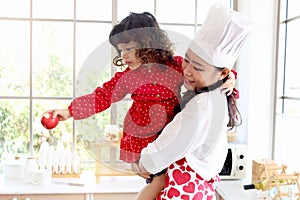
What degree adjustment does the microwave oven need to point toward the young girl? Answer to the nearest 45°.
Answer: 0° — it already faces them

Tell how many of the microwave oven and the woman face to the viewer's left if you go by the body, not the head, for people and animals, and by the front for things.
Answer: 1

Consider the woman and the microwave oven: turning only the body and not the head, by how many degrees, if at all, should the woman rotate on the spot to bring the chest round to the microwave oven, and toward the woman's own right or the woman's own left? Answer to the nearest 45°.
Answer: approximately 90° to the woman's own right

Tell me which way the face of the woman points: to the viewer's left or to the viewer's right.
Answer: to the viewer's left

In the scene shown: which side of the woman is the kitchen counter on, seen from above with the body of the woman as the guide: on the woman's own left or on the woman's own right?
on the woman's own right

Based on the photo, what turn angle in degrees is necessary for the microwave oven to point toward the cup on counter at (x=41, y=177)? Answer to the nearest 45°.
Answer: approximately 90° to its right

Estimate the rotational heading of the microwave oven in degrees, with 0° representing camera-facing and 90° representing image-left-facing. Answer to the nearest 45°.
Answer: approximately 0°

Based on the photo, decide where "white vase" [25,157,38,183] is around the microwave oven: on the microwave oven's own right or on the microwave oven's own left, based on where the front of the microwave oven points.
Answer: on the microwave oven's own right

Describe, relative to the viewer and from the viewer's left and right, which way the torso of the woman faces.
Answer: facing to the left of the viewer
